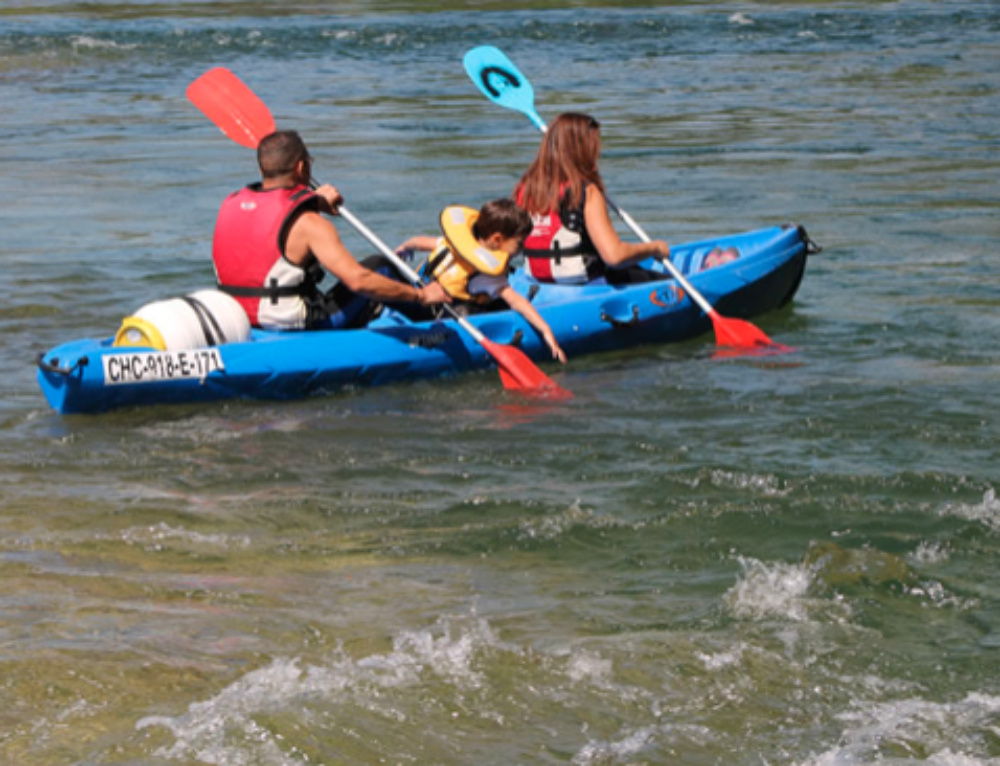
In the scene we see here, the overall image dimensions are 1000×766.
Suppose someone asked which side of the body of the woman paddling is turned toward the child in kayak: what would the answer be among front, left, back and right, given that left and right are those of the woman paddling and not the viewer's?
back

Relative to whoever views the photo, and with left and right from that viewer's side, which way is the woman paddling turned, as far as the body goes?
facing away from the viewer and to the right of the viewer

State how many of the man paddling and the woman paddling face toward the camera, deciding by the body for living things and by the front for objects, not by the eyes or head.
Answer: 0

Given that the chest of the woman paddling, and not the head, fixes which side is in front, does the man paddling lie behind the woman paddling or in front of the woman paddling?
behind

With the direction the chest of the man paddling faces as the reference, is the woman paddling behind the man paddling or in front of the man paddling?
in front

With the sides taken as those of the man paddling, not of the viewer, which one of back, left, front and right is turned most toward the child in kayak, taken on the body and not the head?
front

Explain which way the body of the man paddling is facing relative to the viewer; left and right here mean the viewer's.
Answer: facing away from the viewer and to the right of the viewer

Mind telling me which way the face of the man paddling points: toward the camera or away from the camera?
away from the camera

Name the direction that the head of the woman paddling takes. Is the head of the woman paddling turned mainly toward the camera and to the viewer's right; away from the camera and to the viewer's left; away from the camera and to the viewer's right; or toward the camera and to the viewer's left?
away from the camera and to the viewer's right

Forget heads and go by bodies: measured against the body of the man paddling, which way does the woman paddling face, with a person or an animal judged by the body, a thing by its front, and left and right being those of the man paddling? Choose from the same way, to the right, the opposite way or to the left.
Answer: the same way
